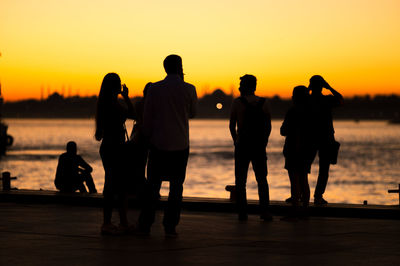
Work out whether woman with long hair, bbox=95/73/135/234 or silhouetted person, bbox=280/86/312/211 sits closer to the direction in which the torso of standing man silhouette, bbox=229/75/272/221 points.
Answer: the silhouetted person

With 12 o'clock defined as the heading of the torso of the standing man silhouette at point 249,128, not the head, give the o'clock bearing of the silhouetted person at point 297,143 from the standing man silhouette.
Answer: The silhouetted person is roughly at 2 o'clock from the standing man silhouette.

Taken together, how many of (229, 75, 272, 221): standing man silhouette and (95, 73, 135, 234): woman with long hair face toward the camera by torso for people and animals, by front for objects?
0

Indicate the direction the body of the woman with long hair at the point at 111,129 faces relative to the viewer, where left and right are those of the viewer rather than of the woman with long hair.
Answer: facing away from the viewer and to the right of the viewer

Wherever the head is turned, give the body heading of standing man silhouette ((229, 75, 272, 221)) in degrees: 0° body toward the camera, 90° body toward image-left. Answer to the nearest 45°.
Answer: approximately 180°

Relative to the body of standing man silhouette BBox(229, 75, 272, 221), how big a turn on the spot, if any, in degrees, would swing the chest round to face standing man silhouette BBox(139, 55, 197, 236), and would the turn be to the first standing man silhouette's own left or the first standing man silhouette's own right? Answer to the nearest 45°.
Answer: approximately 135° to the first standing man silhouette's own left

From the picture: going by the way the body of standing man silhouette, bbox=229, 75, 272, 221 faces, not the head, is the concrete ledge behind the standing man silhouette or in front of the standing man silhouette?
in front

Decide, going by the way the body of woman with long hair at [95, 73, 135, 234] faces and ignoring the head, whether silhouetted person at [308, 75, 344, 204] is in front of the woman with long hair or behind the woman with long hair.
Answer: in front

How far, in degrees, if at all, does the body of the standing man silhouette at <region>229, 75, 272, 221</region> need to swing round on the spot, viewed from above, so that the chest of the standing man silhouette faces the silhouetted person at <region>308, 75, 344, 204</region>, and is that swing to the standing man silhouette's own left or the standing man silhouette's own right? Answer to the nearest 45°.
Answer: approximately 45° to the standing man silhouette's own right
